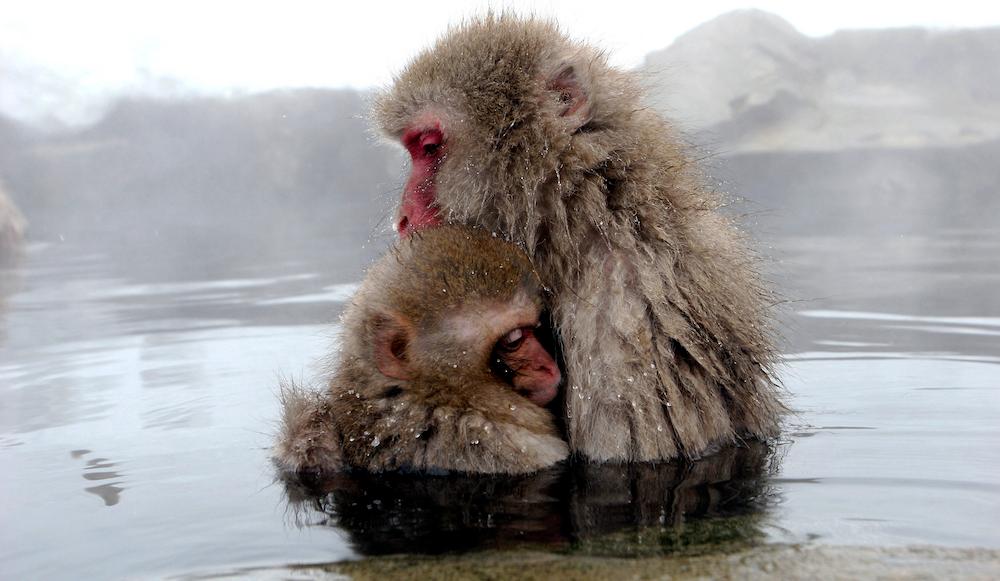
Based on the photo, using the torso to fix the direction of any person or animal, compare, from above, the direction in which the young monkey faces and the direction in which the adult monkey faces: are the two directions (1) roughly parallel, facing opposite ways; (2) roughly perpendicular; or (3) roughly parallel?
roughly parallel, facing opposite ways

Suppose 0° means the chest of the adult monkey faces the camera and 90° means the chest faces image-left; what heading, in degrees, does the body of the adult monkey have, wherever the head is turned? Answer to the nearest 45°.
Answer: approximately 90°

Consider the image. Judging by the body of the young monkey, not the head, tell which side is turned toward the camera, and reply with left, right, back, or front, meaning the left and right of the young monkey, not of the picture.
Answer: right
